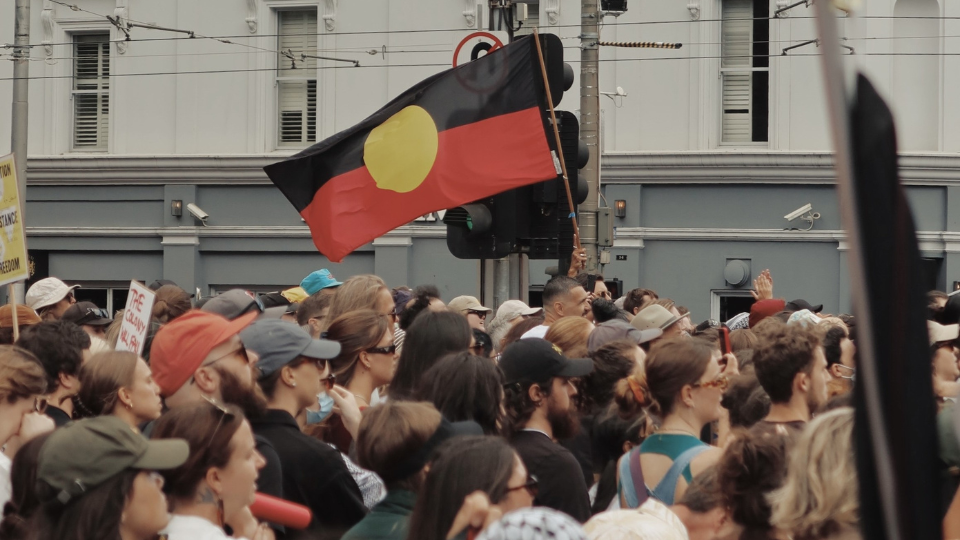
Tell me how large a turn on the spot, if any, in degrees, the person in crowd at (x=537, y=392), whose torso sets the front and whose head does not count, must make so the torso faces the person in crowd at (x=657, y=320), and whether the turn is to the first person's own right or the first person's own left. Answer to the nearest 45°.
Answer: approximately 90° to the first person's own left

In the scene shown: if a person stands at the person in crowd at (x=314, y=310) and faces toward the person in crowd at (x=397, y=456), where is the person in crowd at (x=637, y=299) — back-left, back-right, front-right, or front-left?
back-left

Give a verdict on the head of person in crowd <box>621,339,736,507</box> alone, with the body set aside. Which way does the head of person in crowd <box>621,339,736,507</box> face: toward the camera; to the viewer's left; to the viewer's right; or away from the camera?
to the viewer's right

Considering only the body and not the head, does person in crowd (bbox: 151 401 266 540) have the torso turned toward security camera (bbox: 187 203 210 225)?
no

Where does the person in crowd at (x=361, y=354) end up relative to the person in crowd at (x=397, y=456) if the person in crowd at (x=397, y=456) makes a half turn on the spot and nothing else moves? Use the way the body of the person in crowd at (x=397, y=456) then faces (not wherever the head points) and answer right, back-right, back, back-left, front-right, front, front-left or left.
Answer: back-right

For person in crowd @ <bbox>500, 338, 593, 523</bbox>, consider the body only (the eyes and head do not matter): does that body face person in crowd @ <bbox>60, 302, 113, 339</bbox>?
no
